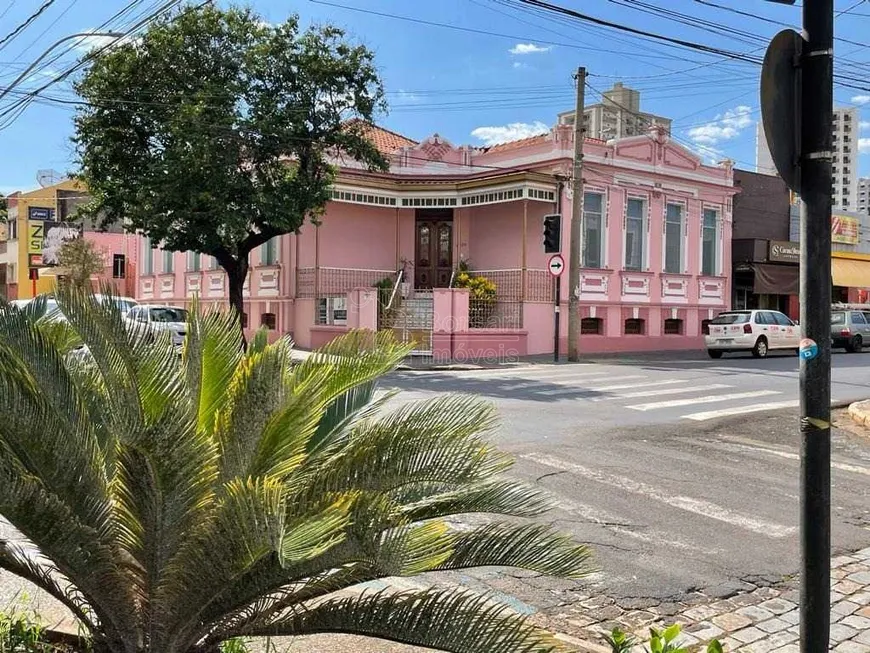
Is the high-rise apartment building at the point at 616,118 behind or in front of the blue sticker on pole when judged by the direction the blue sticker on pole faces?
behind

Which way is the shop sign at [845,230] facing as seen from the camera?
toward the camera

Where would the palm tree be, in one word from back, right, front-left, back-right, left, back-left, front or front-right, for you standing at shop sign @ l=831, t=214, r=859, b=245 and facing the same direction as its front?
front

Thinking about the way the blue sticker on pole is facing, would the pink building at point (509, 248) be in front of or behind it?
behind

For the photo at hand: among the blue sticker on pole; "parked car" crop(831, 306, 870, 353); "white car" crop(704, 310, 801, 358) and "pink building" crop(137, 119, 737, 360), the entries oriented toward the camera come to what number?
2

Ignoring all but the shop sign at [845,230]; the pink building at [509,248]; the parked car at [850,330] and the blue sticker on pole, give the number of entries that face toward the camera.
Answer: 3

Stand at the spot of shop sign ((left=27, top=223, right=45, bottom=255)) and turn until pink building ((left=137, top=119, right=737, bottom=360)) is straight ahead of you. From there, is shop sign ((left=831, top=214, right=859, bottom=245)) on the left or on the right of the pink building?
left

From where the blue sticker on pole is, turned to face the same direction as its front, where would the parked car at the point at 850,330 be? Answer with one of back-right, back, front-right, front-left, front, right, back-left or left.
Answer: back

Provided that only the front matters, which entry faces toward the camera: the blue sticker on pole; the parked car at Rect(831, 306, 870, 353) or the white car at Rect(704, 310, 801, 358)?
the blue sticker on pole

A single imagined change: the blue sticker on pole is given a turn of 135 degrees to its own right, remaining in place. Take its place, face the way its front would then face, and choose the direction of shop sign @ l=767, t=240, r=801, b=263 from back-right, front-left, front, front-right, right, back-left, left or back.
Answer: front-right

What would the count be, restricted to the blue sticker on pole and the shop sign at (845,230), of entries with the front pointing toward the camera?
2

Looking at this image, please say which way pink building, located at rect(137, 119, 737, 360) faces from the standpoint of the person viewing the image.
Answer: facing the viewer

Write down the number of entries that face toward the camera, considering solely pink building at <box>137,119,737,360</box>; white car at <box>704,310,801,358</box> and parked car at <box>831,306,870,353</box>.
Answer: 1

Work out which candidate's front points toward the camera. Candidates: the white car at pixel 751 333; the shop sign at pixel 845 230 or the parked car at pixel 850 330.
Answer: the shop sign
